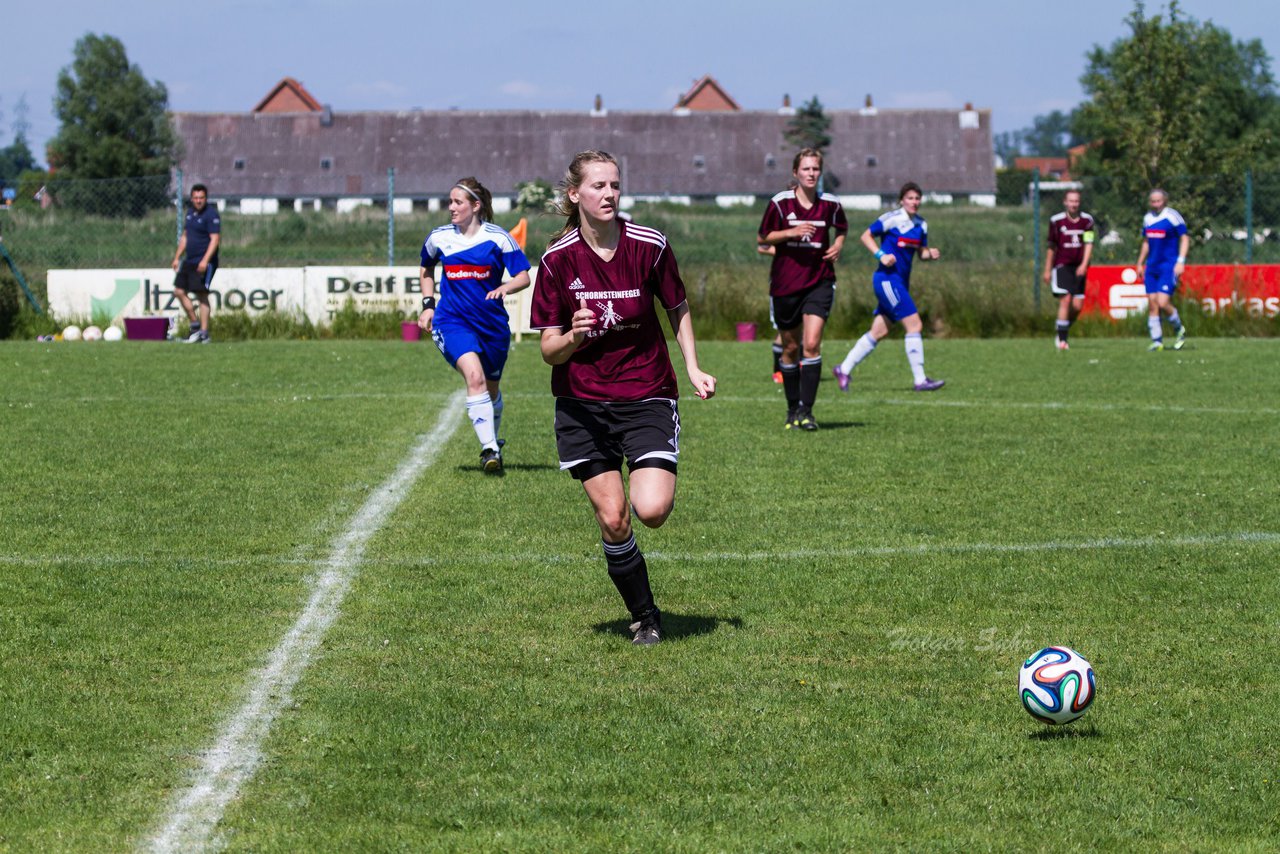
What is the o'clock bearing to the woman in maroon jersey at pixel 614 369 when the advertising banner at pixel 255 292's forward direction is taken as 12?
The woman in maroon jersey is roughly at 12 o'clock from the advertising banner.

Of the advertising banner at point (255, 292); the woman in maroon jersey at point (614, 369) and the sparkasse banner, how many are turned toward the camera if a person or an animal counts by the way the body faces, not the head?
3

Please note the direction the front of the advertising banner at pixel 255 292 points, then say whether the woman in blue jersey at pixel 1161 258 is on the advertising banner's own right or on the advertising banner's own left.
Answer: on the advertising banner's own left

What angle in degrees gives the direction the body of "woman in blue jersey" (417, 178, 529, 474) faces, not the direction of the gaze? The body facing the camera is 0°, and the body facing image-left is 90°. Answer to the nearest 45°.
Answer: approximately 0°

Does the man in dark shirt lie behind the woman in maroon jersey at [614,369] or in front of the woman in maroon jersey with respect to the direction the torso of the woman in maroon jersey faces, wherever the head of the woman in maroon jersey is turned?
behind

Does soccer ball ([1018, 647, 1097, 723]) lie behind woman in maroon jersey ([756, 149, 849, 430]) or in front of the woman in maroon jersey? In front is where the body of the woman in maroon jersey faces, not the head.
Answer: in front

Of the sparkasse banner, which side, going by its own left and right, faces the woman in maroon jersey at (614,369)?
front

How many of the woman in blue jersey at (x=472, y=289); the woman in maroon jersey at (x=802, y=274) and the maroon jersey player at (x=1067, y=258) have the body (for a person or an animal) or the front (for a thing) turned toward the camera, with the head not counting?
3

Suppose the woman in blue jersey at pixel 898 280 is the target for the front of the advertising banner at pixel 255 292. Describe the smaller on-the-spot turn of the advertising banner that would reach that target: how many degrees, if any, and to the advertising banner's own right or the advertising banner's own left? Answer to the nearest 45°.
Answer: approximately 45° to the advertising banner's own left

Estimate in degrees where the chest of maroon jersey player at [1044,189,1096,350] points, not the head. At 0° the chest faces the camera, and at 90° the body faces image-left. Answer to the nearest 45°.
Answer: approximately 0°

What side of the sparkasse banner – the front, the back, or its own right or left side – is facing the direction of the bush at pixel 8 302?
right

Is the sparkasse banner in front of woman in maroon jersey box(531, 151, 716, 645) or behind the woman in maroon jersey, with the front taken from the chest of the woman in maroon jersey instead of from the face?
behind

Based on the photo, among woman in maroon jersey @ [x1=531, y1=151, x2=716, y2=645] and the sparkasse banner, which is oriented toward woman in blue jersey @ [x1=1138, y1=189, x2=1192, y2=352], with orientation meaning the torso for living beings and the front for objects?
the sparkasse banner
